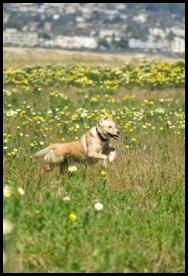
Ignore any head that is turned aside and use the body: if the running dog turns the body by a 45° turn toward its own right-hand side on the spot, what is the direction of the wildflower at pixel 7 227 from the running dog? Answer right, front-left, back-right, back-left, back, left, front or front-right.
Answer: front-right

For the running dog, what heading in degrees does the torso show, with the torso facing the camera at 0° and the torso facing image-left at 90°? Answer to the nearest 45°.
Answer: approximately 270°

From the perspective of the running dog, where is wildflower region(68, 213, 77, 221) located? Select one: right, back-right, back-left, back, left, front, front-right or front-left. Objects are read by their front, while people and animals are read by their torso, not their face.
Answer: right
